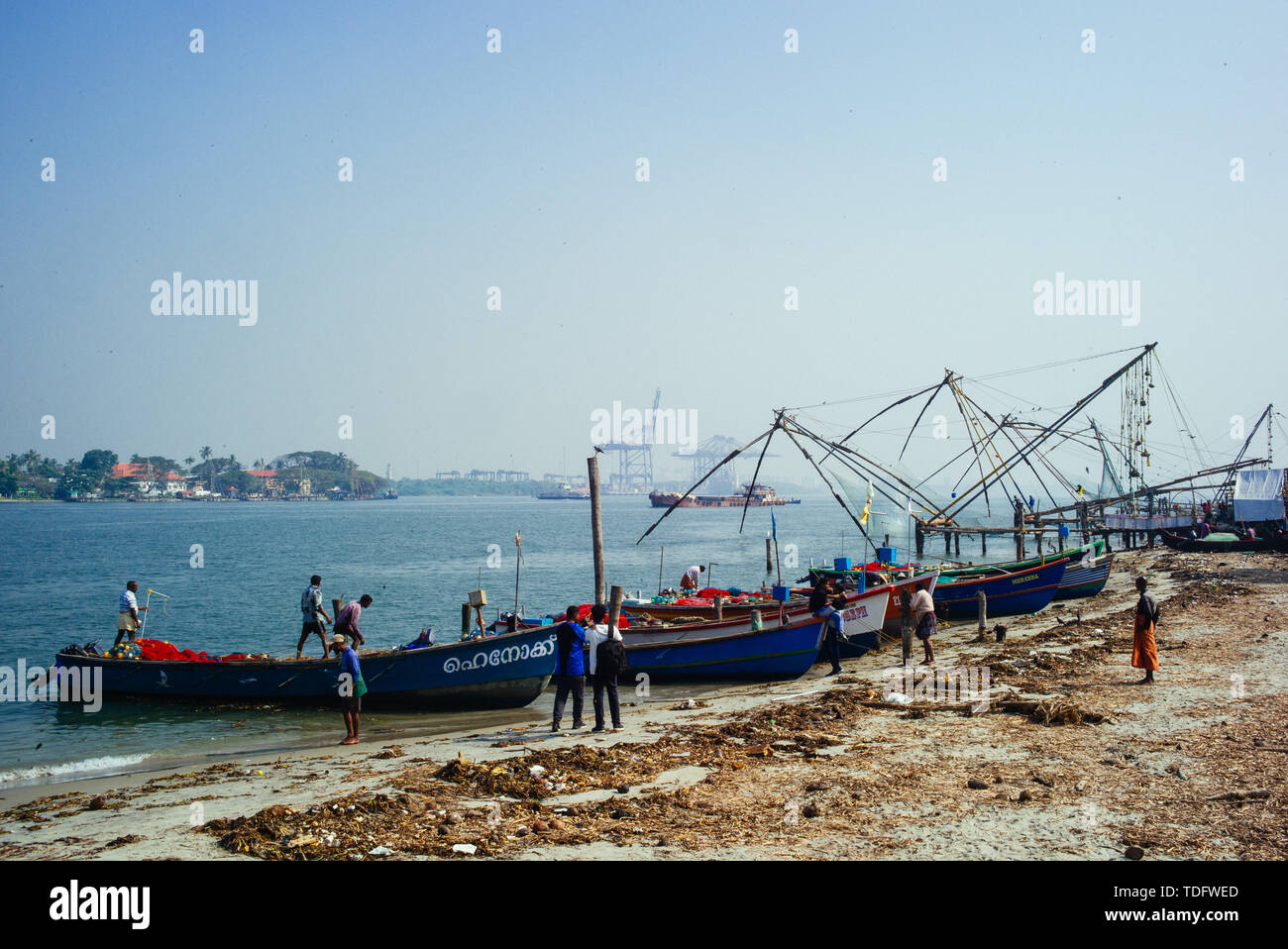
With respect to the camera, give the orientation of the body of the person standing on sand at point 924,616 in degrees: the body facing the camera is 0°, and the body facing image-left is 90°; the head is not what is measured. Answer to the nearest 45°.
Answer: approximately 90°

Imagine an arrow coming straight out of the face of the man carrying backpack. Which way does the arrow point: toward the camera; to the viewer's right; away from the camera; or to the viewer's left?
away from the camera

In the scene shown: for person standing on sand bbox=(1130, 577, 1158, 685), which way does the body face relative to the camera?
to the viewer's left

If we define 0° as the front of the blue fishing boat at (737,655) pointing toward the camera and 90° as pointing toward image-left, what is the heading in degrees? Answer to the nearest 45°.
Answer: approximately 270°

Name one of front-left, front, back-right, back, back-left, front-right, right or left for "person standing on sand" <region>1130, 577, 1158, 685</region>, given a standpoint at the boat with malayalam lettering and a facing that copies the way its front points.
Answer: front-right

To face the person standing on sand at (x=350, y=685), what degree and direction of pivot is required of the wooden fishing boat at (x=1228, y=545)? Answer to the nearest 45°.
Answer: approximately 90° to its left

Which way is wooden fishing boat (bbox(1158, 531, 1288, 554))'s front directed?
to the viewer's left

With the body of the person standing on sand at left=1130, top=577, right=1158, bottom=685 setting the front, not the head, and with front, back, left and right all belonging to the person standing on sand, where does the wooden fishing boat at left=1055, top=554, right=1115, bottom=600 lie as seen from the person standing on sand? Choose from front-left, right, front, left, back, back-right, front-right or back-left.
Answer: right

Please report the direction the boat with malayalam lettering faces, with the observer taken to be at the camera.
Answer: facing to the right of the viewer

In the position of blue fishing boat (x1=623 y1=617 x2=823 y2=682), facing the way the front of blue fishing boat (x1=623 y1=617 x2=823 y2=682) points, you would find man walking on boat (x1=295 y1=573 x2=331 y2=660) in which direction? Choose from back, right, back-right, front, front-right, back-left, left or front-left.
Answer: back
